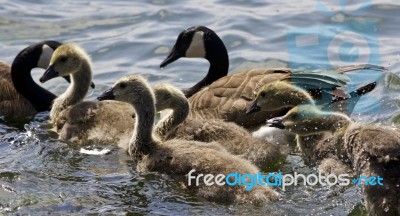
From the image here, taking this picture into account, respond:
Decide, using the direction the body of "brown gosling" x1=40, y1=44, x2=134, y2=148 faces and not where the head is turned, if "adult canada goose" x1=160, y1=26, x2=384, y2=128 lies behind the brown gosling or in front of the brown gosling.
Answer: behind

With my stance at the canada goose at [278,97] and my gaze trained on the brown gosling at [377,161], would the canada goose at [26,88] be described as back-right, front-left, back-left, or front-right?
back-right

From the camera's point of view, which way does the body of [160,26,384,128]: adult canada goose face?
to the viewer's left

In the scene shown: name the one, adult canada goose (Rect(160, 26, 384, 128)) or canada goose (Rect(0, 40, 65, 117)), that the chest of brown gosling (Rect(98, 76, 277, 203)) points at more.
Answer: the canada goose

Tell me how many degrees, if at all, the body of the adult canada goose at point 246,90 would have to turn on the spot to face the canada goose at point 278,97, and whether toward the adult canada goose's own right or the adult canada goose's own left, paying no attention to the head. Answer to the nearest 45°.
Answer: approximately 135° to the adult canada goose's own left

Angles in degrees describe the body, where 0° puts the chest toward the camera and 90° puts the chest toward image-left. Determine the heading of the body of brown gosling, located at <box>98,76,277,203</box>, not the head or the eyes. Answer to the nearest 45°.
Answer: approximately 90°

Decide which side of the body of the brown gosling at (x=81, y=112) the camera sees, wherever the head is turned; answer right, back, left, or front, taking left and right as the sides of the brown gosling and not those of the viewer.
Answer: left

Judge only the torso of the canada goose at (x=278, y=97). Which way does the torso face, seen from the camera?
to the viewer's left

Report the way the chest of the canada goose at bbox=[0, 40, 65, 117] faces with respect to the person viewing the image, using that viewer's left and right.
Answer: facing to the right of the viewer

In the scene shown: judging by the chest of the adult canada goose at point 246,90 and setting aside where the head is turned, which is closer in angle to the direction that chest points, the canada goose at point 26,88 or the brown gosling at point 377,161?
the canada goose

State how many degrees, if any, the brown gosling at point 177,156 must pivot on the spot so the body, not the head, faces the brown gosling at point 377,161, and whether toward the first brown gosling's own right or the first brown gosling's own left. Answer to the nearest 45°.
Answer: approximately 135° to the first brown gosling's own left

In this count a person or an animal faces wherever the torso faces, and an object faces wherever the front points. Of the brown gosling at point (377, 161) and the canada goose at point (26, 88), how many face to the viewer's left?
1
